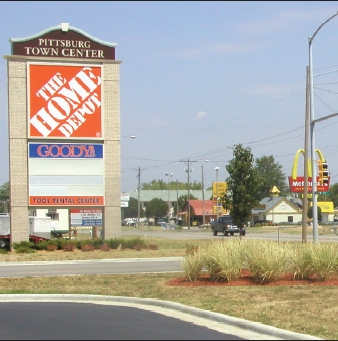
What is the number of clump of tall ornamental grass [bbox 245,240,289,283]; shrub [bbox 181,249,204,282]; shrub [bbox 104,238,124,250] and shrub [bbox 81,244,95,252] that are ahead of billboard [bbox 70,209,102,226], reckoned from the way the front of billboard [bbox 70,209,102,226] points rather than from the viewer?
4

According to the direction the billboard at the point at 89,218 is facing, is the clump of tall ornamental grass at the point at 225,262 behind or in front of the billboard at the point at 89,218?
in front

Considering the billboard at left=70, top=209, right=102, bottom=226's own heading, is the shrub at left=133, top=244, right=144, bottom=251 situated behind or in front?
in front

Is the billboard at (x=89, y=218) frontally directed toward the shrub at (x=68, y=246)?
yes

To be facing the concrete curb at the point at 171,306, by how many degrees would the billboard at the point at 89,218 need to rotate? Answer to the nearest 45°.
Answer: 0° — it already faces it

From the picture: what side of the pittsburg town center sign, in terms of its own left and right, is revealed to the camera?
front

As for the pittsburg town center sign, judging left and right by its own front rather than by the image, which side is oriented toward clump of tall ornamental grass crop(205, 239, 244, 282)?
front

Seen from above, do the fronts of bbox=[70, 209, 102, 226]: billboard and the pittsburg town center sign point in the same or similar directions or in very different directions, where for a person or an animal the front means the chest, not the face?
same or similar directions

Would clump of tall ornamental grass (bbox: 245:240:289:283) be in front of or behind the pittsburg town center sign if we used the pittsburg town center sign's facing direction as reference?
in front

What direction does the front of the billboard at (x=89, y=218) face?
toward the camera

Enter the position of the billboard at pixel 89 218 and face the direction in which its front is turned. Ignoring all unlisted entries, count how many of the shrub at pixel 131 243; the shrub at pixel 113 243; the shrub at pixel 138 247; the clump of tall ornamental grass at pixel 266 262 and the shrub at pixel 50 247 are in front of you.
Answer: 5
